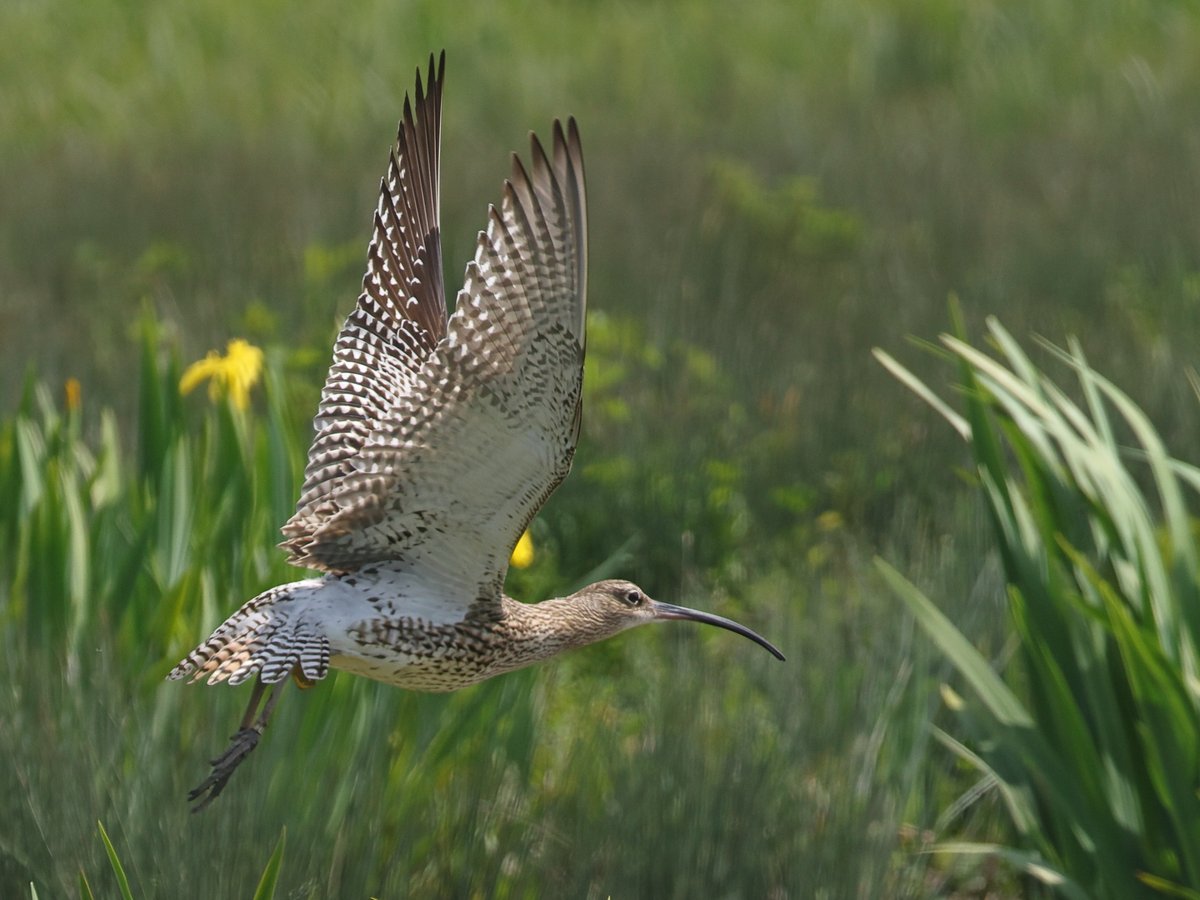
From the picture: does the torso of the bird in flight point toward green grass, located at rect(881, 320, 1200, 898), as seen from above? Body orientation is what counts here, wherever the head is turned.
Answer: yes

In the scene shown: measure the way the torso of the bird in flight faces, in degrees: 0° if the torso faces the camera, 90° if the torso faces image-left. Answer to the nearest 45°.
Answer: approximately 270°

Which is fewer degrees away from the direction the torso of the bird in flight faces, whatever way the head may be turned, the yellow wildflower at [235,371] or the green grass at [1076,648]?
the green grass

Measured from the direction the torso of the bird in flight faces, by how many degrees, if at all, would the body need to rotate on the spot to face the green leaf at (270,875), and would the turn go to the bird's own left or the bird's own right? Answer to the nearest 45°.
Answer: approximately 90° to the bird's own right

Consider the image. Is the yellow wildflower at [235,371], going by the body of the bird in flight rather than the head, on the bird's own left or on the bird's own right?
on the bird's own left

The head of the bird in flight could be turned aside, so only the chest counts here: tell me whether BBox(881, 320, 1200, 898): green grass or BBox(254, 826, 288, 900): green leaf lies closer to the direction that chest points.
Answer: the green grass
